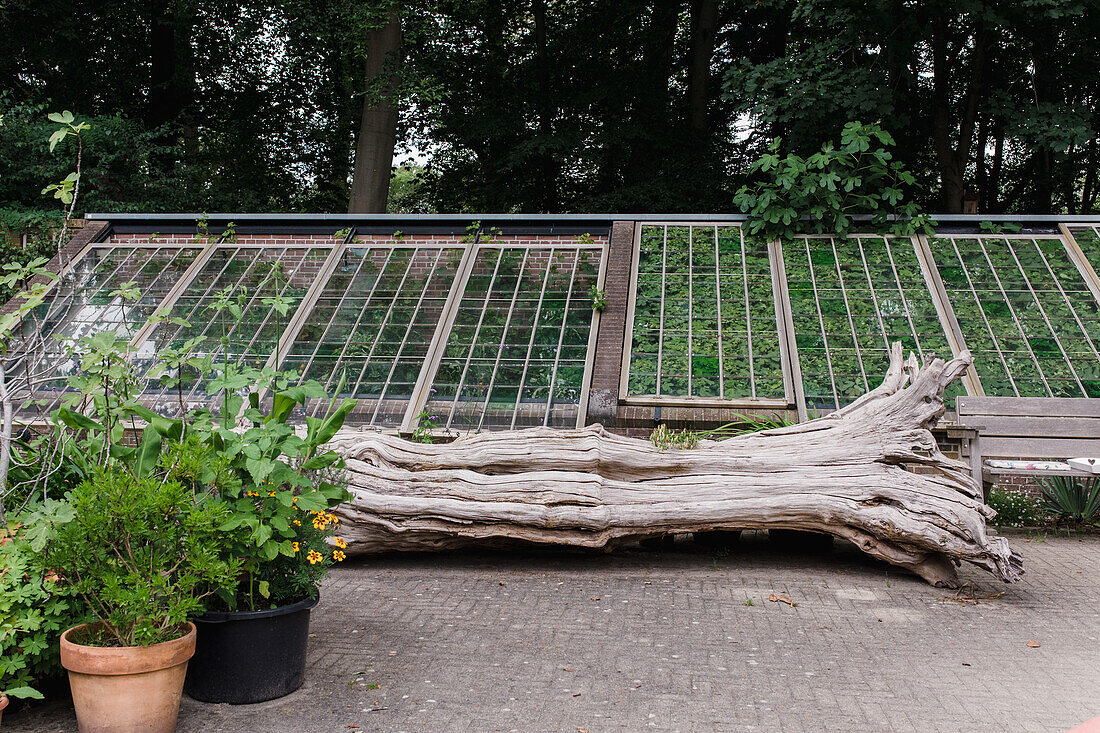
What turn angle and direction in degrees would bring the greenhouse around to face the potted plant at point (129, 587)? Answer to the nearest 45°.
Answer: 0° — it already faces it

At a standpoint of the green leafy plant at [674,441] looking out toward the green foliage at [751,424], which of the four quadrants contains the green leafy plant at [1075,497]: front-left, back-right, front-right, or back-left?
front-right

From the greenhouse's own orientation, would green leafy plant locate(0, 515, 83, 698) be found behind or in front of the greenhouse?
in front

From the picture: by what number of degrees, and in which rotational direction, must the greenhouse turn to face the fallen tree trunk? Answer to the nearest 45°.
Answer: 0° — it already faces it

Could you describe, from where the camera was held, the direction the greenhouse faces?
facing the viewer

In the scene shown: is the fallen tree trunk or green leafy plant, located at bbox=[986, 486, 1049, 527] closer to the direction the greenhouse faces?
the fallen tree trunk

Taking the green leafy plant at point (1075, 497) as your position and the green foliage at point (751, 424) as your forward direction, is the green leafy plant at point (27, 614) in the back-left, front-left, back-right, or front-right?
front-left

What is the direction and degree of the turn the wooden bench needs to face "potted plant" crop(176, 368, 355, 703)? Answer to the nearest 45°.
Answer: approximately 45° to its right

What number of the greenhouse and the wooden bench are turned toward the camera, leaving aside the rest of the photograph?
2

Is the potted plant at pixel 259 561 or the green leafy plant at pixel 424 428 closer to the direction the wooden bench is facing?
the potted plant

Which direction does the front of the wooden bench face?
toward the camera

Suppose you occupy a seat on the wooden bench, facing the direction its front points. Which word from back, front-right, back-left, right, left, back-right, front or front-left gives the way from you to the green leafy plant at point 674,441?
front-right

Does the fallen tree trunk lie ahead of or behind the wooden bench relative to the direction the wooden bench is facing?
ahead
